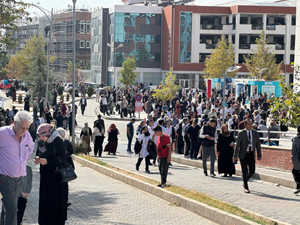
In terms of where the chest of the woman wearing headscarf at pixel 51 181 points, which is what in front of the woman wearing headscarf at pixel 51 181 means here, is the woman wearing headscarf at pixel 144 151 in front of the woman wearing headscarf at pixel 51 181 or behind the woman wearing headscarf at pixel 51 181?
behind

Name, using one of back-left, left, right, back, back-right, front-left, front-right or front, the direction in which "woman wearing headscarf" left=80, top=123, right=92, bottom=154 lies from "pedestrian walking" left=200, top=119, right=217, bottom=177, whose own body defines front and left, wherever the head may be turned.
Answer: back-right

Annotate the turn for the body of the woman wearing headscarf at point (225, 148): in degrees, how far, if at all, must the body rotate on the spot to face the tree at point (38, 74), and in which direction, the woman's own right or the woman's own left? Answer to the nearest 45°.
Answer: approximately 135° to the woman's own right

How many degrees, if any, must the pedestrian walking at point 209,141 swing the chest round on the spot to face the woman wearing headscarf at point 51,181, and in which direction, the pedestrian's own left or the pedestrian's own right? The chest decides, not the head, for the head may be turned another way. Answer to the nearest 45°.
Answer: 0° — they already face them

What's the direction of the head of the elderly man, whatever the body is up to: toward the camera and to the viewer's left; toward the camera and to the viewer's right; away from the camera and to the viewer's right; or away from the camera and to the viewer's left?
toward the camera and to the viewer's right

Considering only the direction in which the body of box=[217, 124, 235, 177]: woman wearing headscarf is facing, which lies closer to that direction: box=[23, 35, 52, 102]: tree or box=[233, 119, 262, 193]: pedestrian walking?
the pedestrian walking

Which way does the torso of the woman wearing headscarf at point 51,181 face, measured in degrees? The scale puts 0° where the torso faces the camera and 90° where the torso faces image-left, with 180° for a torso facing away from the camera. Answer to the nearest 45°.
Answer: approximately 45°

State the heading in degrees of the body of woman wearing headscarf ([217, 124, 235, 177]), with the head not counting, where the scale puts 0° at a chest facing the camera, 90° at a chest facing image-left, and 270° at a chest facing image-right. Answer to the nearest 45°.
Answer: approximately 0°

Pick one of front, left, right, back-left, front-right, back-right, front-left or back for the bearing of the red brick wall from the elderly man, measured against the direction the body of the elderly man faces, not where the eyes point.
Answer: left

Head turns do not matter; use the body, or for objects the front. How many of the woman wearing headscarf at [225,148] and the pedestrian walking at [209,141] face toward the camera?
2
